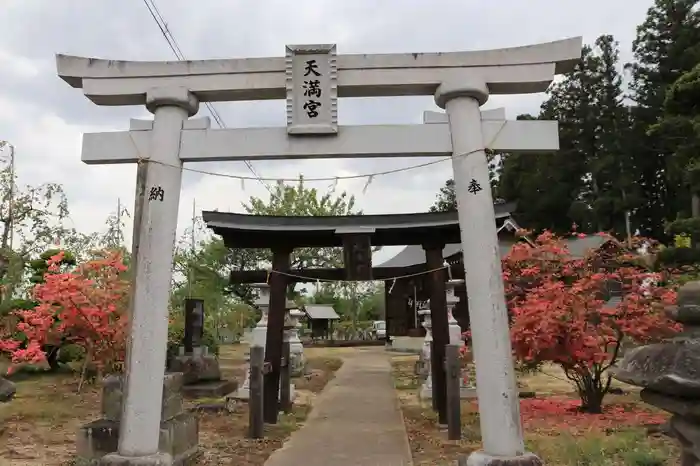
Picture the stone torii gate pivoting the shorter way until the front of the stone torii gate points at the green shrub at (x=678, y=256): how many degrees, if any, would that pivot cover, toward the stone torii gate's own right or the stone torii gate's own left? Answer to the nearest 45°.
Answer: approximately 135° to the stone torii gate's own left

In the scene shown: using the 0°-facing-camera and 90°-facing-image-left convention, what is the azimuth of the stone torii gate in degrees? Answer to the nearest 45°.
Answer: approximately 0°

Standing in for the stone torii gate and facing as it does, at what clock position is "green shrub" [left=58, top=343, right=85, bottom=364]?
The green shrub is roughly at 5 o'clock from the stone torii gate.

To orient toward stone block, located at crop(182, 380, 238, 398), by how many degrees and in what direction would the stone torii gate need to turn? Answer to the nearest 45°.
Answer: approximately 180°

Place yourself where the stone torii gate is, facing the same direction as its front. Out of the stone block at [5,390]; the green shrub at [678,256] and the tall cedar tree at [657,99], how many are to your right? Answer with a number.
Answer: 1

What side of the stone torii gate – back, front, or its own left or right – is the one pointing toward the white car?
back

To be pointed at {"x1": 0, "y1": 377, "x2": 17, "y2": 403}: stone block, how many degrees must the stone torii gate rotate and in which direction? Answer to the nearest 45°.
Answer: approximately 90° to its right

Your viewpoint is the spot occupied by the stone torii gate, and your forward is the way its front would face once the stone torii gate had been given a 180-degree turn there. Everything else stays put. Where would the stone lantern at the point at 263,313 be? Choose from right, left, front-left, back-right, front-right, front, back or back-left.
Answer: front
